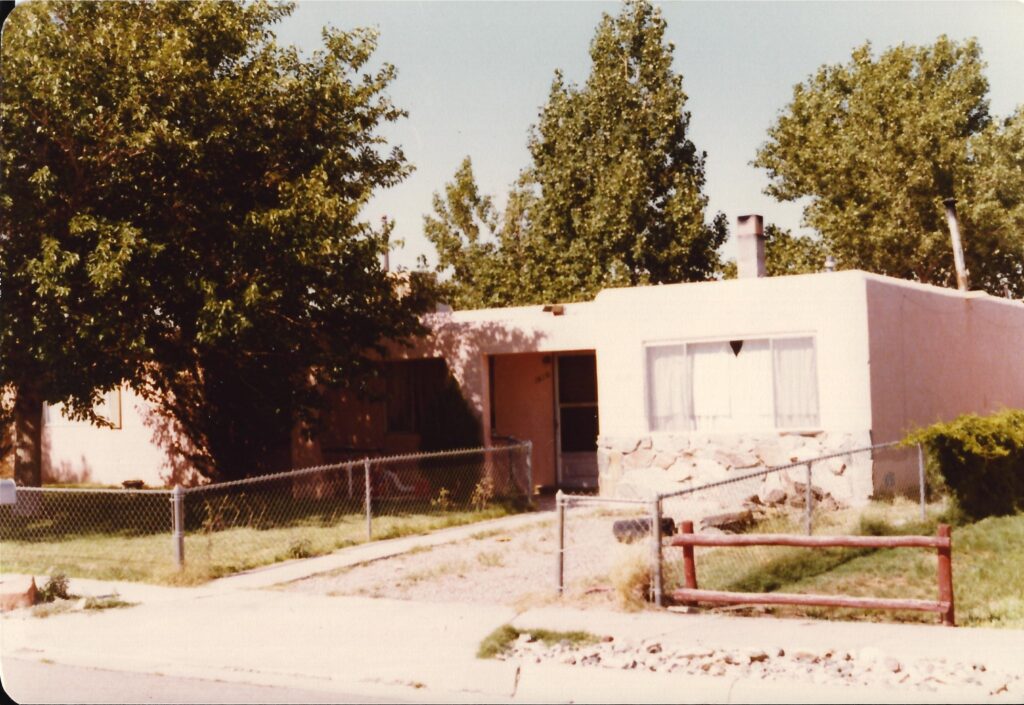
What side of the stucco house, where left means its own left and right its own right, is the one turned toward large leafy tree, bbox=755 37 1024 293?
back

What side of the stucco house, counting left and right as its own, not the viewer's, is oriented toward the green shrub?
left

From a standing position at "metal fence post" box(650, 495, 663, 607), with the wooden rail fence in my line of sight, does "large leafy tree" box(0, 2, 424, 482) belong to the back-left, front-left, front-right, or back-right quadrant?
back-left

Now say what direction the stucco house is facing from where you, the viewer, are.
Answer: facing the viewer and to the left of the viewer

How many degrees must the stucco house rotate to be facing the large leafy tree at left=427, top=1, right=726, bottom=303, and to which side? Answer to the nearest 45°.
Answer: approximately 135° to its right

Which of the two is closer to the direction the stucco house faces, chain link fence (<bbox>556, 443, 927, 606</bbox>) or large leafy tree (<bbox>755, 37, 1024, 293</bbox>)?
the chain link fence

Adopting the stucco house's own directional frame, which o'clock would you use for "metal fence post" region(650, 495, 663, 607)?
The metal fence post is roughly at 11 o'clock from the stucco house.

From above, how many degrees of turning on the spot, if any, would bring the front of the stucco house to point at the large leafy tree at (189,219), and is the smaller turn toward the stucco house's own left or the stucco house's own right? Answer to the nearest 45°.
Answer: approximately 45° to the stucco house's own right

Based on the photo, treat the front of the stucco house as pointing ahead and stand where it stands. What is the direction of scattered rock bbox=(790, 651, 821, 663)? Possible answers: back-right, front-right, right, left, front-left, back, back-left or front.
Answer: front-left

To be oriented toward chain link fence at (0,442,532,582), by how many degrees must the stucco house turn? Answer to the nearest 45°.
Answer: approximately 45° to its right
